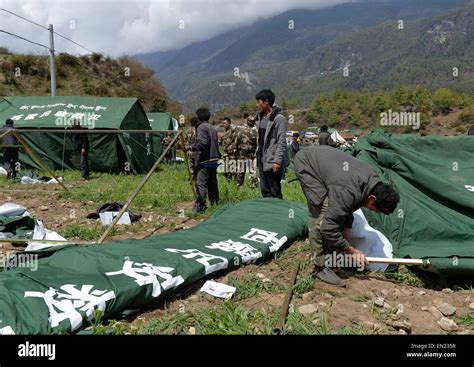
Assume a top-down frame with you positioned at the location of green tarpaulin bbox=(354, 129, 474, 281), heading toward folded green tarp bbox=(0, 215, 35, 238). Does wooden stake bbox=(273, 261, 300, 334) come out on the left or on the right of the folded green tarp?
left

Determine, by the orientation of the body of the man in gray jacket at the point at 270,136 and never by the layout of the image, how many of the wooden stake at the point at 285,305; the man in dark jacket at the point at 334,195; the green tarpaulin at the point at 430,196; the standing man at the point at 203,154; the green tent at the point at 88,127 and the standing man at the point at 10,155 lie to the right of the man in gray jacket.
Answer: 3

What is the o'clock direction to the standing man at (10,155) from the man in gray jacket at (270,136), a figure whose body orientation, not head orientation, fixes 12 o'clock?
The standing man is roughly at 3 o'clock from the man in gray jacket.

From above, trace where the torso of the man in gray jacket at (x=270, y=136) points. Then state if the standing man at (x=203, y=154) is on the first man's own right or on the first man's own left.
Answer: on the first man's own right

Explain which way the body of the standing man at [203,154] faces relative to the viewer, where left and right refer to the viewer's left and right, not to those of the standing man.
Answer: facing away from the viewer and to the left of the viewer

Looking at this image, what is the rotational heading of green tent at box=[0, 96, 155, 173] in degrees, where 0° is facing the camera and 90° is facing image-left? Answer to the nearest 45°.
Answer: approximately 315°

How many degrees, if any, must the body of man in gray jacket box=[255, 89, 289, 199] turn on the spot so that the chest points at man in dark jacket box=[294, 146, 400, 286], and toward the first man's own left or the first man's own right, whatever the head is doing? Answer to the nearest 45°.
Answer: approximately 45° to the first man's own left
